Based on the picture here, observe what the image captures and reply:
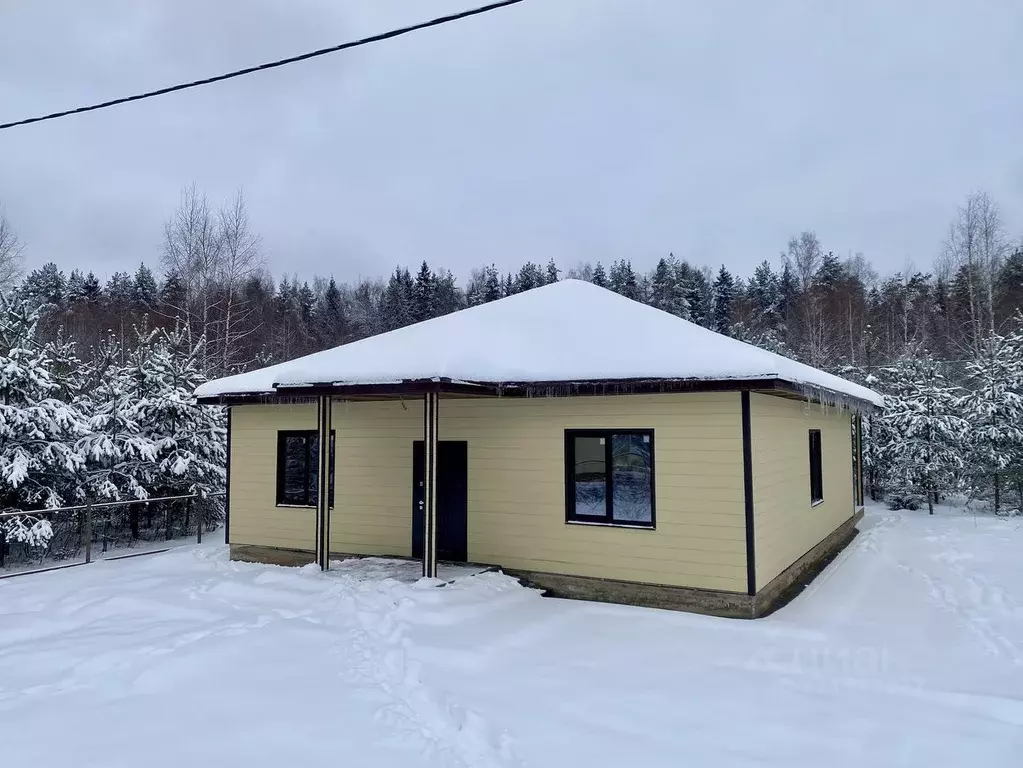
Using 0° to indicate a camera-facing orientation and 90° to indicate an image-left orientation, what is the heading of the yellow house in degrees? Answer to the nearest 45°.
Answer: approximately 45°

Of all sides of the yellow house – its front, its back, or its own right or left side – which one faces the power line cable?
front

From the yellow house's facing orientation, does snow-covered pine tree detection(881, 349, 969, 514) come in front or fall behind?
behind

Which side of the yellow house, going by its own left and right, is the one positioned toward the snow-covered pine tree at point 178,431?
right

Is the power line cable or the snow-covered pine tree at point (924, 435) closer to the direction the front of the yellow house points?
the power line cable

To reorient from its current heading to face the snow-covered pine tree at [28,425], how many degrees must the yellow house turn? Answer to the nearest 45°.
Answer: approximately 45° to its right
